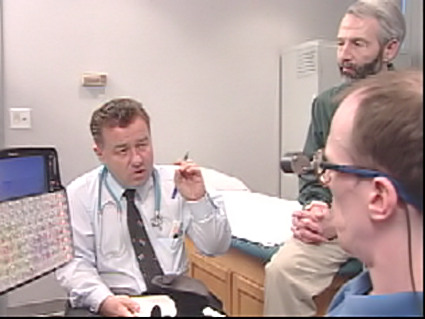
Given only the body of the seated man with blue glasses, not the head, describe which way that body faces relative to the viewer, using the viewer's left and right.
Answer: facing away from the viewer and to the left of the viewer

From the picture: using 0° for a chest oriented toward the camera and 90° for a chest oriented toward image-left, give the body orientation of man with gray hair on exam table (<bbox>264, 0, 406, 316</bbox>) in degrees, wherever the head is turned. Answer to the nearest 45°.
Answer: approximately 45°

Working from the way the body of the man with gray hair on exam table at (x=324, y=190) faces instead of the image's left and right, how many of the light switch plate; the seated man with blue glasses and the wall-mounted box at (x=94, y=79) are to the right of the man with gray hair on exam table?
2

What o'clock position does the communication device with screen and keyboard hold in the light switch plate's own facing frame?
The communication device with screen and keyboard is roughly at 12 o'clock from the light switch plate.

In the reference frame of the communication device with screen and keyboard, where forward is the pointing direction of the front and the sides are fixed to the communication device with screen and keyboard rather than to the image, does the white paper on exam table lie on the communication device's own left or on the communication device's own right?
on the communication device's own left

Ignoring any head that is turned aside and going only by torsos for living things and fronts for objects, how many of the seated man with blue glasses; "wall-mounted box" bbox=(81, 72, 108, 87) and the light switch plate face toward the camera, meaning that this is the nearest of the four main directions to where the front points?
2

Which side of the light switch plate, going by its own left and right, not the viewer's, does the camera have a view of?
front

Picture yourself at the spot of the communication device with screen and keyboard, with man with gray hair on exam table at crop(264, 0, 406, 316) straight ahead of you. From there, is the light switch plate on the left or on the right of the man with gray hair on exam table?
left

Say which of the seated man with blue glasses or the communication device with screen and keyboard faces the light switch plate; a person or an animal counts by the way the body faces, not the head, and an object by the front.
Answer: the seated man with blue glasses

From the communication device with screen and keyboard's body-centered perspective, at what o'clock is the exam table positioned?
The exam table is roughly at 9 o'clock from the communication device with screen and keyboard.

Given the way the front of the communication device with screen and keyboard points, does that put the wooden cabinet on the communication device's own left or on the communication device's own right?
on the communication device's own left

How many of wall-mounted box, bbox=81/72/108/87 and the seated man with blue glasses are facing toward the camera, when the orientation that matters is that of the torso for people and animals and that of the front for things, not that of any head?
1

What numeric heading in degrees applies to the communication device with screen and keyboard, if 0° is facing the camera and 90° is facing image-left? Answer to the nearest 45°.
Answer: approximately 315°

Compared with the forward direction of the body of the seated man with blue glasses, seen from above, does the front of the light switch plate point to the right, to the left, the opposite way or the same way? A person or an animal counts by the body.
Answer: the opposite way

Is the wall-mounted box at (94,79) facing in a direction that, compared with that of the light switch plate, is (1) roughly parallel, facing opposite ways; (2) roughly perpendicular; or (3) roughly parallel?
roughly parallel

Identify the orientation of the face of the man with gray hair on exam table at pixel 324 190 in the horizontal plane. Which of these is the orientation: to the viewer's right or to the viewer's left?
to the viewer's left

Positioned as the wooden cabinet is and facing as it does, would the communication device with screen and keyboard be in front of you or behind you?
in front
